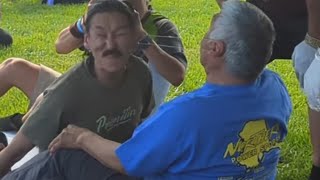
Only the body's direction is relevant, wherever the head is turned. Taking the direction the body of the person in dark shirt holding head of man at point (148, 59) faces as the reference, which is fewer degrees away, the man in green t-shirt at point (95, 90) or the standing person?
the man in green t-shirt

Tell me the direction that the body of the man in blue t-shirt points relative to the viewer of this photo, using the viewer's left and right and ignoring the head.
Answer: facing away from the viewer and to the left of the viewer

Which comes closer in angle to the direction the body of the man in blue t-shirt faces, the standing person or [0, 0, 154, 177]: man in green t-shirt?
the man in green t-shirt

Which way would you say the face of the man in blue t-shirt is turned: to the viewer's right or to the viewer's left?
to the viewer's left

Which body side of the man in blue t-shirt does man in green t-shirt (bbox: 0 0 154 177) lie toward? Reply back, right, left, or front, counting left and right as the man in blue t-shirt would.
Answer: front
